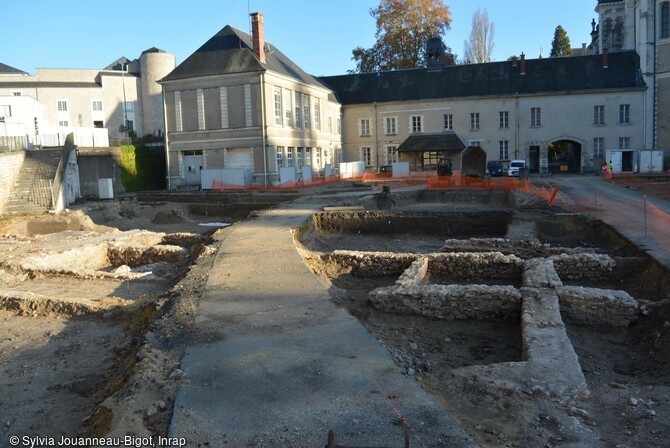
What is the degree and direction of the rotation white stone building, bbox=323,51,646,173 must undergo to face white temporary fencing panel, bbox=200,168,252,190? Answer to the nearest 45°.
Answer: approximately 45° to its right

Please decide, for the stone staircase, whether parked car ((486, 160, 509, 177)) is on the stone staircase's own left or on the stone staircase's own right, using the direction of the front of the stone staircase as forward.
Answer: on the stone staircase's own left

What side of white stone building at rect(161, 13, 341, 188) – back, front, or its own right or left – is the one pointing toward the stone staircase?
right

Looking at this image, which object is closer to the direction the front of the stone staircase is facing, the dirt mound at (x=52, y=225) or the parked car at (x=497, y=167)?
the dirt mound

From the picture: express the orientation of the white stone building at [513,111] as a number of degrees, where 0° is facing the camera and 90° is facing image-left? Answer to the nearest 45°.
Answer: approximately 0°

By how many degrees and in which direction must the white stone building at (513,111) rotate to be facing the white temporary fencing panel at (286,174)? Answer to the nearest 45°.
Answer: approximately 45° to its right

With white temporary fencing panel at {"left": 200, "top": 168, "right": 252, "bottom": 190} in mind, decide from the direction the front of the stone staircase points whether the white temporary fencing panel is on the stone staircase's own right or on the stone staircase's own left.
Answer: on the stone staircase's own left

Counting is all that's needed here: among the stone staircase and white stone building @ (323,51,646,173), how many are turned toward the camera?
2

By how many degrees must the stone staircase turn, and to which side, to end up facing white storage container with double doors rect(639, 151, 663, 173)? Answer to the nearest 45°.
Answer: approximately 90° to its left

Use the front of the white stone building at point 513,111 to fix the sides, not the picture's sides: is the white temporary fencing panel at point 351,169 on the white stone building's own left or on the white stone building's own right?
on the white stone building's own right
